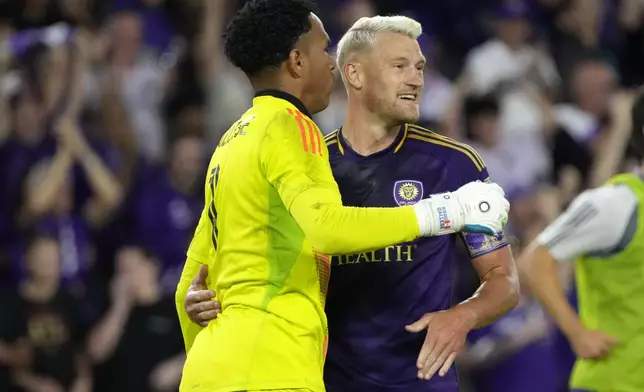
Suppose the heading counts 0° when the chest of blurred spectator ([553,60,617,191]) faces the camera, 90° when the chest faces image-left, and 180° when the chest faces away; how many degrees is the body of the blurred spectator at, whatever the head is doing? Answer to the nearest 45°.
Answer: approximately 45°

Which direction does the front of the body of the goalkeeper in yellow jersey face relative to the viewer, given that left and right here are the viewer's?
facing away from the viewer and to the right of the viewer

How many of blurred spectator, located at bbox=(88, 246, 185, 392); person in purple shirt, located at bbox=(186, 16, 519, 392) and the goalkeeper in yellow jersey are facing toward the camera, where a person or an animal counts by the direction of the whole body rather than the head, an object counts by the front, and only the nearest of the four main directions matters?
2

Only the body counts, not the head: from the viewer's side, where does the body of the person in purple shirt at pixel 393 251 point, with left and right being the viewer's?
facing the viewer

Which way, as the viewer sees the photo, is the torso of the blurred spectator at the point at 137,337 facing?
toward the camera

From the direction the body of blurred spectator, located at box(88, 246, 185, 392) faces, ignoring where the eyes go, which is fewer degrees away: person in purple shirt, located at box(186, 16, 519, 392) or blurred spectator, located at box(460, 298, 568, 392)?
the person in purple shirt

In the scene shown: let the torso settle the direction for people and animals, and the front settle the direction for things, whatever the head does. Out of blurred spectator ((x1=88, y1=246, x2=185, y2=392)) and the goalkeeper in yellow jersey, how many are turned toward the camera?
1
